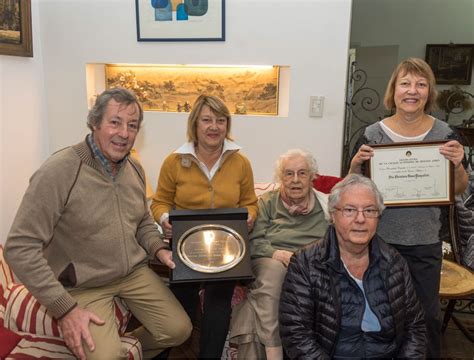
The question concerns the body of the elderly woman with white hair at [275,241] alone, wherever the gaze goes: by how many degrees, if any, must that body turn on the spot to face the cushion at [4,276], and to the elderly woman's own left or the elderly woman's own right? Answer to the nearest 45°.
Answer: approximately 90° to the elderly woman's own right

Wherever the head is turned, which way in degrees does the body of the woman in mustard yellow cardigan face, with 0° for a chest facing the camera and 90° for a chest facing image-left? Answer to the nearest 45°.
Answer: approximately 0°

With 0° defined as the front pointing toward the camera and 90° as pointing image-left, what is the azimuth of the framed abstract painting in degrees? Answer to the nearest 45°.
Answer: approximately 0°

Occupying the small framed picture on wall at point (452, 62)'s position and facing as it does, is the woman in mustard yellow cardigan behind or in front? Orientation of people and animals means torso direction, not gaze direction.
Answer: in front
